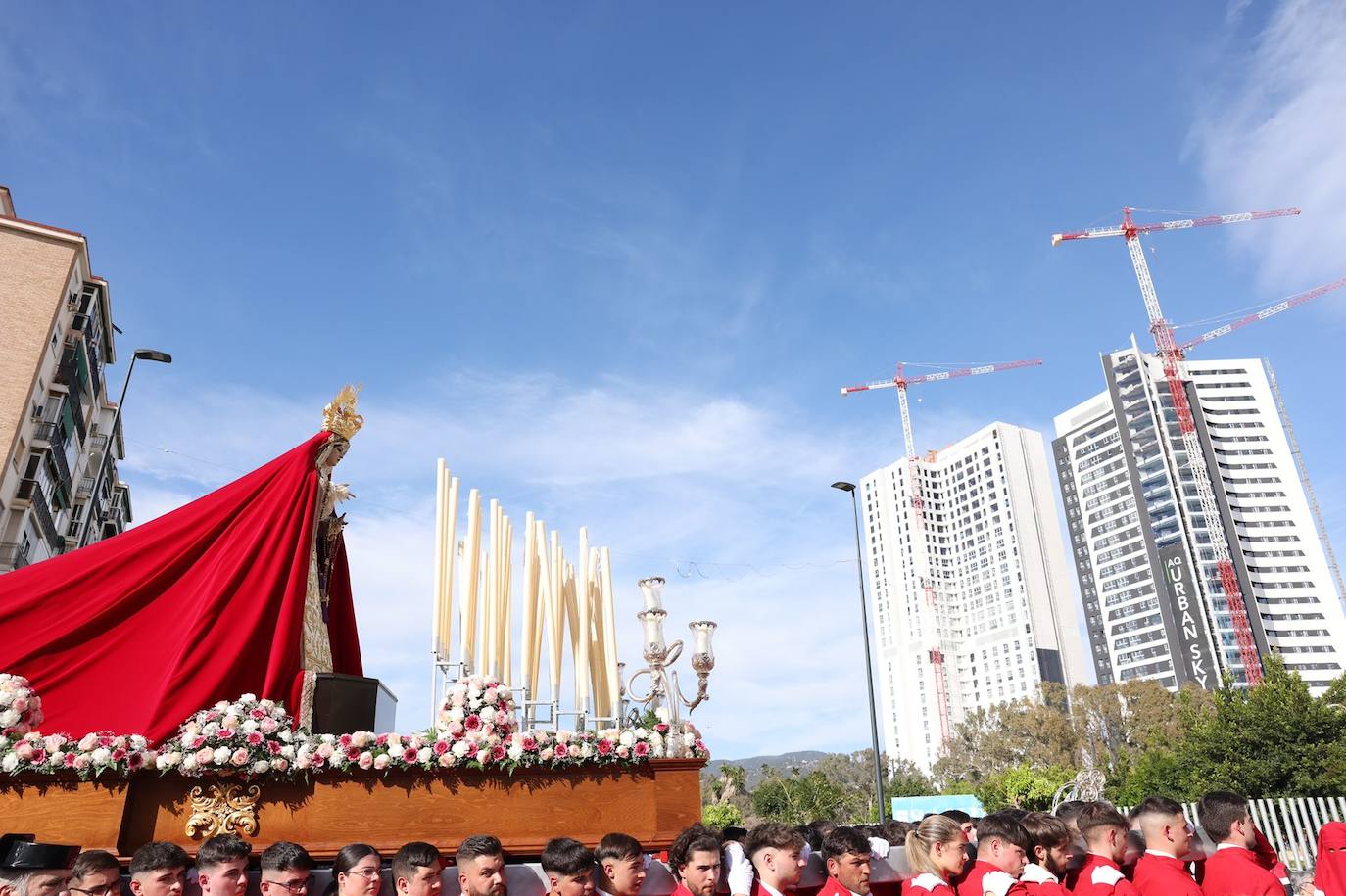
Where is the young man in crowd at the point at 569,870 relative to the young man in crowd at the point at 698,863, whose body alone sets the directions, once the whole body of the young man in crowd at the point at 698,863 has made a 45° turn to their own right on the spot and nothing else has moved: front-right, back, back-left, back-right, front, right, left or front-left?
right

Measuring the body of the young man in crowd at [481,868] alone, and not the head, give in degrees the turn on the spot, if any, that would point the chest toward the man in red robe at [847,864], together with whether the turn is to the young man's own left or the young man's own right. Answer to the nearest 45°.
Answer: approximately 45° to the young man's own left

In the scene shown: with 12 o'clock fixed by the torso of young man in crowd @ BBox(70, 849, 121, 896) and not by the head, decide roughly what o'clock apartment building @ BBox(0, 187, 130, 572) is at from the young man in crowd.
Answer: The apartment building is roughly at 7 o'clock from the young man in crowd.

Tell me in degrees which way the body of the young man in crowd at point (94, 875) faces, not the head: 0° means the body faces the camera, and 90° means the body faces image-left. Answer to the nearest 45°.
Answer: approximately 315°

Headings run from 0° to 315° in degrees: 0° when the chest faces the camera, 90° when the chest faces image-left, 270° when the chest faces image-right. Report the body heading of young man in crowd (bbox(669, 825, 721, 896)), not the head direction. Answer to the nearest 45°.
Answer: approximately 315°

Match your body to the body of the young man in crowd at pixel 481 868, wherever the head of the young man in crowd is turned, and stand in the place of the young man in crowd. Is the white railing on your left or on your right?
on your left

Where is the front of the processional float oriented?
to the viewer's right

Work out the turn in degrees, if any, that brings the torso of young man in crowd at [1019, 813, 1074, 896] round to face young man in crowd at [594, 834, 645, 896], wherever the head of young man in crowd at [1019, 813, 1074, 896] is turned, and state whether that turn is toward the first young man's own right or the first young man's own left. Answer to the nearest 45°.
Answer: approximately 135° to the first young man's own right

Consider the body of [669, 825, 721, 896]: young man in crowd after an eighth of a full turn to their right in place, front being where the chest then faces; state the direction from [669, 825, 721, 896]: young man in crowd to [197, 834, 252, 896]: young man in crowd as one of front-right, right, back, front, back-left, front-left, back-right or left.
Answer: right
